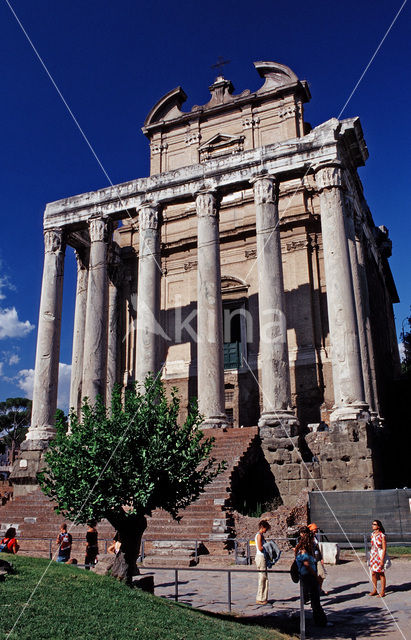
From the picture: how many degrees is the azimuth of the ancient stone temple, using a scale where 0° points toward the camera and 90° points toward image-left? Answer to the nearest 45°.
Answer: approximately 45°

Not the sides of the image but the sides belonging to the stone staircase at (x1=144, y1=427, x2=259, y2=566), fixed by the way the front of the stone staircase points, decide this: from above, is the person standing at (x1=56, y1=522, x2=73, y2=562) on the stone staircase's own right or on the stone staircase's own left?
on the stone staircase's own right

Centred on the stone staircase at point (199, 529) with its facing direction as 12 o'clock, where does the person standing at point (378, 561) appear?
The person standing is roughly at 11 o'clock from the stone staircase.

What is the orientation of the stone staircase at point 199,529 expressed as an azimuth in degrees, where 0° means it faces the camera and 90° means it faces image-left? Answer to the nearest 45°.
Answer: approximately 0°
